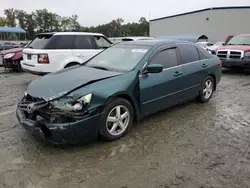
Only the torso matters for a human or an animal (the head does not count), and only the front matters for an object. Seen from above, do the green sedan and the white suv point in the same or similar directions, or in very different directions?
very different directions

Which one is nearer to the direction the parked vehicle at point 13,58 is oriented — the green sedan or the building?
the green sedan

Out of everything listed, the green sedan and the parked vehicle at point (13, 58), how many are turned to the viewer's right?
0

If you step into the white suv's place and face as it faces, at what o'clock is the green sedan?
The green sedan is roughly at 4 o'clock from the white suv.

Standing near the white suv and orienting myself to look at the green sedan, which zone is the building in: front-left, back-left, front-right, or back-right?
back-left

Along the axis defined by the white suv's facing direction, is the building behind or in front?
in front

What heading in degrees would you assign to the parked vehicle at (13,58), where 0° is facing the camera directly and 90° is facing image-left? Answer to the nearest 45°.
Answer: approximately 45°

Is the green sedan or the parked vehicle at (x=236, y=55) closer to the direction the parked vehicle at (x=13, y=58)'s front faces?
the green sedan

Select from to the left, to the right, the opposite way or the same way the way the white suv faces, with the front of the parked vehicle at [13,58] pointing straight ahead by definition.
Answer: the opposite way

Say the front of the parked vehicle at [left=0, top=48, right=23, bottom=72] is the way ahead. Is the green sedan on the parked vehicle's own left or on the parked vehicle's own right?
on the parked vehicle's own left

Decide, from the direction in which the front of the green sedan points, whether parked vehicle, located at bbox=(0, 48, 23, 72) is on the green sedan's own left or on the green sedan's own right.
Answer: on the green sedan's own right
